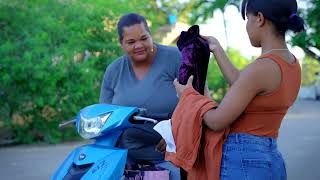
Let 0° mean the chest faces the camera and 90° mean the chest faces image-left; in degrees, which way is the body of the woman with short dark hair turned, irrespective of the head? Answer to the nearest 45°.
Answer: approximately 0°

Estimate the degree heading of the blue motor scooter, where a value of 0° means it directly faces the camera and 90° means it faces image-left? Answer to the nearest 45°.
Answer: approximately 45°

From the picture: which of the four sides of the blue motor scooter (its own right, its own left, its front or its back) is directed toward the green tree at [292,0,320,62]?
back
